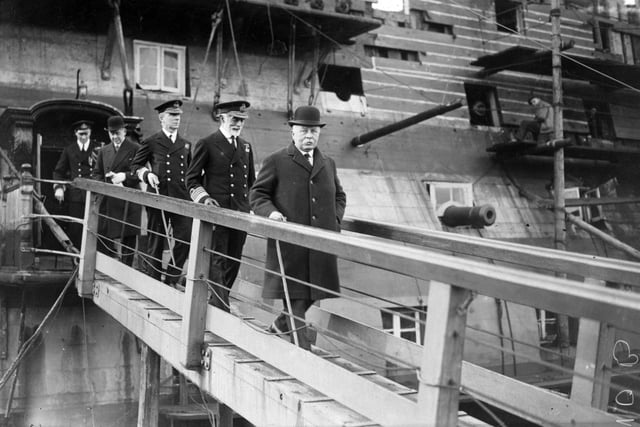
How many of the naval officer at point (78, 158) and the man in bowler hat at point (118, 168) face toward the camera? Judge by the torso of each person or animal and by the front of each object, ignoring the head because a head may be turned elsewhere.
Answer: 2

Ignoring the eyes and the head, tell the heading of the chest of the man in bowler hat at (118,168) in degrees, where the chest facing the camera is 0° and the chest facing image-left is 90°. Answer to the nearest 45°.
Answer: approximately 0°

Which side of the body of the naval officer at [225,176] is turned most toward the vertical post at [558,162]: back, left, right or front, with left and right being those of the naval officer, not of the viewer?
left

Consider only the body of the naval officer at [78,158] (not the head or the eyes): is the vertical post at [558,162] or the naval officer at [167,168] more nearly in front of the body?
the naval officer

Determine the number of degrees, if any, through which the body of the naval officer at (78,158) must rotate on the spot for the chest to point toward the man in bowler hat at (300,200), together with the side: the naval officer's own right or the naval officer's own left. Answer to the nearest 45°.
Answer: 0° — they already face them

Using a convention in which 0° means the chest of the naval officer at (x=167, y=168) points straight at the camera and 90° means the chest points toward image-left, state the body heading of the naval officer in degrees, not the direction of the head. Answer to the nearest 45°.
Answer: approximately 315°

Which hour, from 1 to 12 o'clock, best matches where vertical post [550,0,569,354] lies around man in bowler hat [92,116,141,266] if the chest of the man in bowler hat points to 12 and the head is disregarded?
The vertical post is roughly at 8 o'clock from the man in bowler hat.
